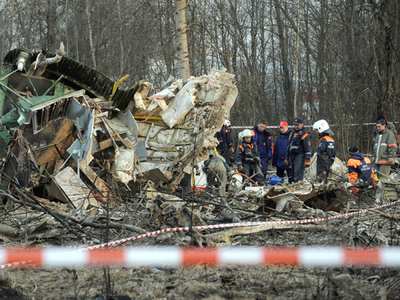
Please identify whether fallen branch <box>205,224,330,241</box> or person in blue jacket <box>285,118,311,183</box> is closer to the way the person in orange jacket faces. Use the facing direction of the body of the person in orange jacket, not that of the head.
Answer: the person in blue jacket

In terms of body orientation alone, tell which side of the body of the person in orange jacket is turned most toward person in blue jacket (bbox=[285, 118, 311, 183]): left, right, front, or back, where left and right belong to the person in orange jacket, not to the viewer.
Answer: front

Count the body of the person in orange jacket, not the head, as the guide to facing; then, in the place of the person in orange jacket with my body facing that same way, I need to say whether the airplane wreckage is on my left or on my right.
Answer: on my left

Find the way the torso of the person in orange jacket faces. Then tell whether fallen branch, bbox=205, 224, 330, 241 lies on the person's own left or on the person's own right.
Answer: on the person's own left

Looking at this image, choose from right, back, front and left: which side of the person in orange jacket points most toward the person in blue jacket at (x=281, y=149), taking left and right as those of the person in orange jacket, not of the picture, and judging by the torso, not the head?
front

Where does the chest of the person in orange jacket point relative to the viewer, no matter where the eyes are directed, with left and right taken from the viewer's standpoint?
facing away from the viewer and to the left of the viewer
